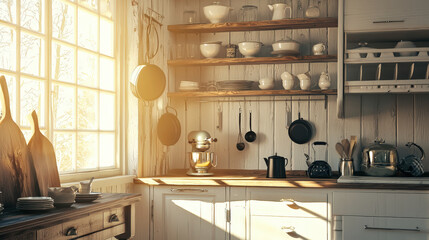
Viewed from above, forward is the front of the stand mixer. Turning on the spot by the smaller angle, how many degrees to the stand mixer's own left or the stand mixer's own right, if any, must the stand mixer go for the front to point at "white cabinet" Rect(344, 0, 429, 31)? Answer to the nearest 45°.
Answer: approximately 45° to the stand mixer's own left

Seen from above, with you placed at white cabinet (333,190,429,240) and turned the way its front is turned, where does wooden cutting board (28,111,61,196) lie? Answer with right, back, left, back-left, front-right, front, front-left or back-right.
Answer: front-right

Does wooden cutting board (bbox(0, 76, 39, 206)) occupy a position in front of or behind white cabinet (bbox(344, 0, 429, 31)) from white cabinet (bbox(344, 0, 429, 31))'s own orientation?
in front

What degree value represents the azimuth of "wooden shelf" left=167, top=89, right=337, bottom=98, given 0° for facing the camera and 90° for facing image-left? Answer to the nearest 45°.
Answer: approximately 0°

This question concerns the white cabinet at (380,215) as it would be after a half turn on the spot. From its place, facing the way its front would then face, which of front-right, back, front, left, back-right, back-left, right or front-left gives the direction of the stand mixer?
left

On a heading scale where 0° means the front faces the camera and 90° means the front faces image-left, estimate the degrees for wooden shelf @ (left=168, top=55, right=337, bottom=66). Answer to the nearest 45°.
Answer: approximately 0°

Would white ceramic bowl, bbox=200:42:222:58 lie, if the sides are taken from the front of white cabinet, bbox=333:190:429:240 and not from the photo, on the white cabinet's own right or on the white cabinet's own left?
on the white cabinet's own right
